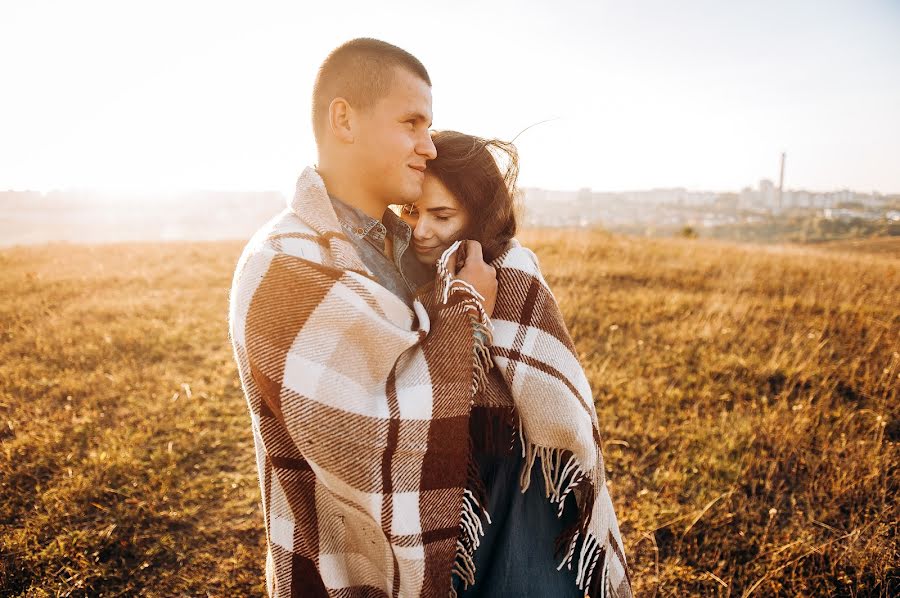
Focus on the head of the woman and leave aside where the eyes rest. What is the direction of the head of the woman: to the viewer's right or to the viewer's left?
to the viewer's left

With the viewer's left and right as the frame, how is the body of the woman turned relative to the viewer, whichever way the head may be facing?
facing the viewer and to the left of the viewer
